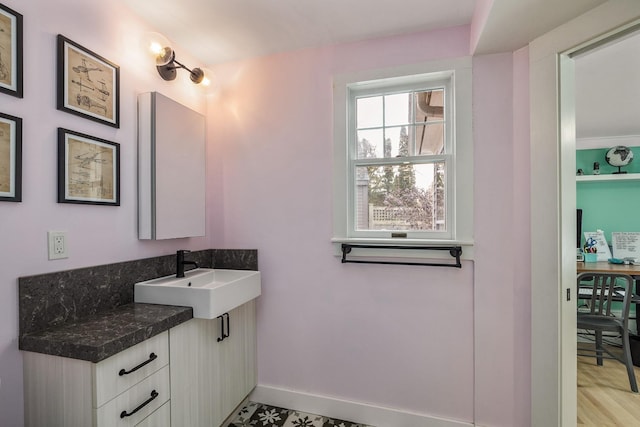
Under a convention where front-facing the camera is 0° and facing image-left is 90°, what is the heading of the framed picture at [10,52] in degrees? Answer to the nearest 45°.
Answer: approximately 315°

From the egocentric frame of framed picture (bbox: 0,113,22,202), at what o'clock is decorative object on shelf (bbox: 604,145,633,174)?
The decorative object on shelf is roughly at 11 o'clock from the framed picture.

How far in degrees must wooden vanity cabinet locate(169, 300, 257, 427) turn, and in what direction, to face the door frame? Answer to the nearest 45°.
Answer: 0° — it already faces it

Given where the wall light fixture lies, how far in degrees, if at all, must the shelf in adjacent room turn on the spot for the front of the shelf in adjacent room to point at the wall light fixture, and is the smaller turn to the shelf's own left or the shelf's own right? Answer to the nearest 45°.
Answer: approximately 45° to the shelf's own right

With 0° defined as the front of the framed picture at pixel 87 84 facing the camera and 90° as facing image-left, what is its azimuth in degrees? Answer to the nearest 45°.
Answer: approximately 315°

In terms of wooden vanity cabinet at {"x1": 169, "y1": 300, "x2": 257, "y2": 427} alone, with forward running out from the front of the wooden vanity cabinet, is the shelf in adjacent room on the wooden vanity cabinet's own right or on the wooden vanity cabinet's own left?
on the wooden vanity cabinet's own left

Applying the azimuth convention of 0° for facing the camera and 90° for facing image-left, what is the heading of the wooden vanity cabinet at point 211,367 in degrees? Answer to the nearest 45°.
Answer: approximately 315°

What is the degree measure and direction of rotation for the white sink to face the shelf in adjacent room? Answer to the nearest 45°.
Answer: approximately 45° to its left
